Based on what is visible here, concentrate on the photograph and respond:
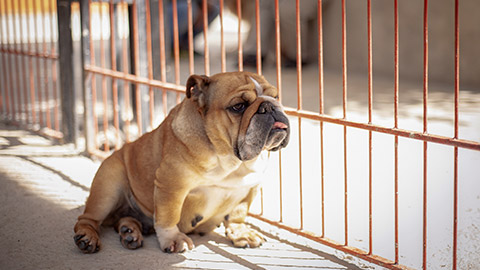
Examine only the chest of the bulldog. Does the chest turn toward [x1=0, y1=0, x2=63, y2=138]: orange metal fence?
no

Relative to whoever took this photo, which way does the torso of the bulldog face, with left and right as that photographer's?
facing the viewer and to the right of the viewer
